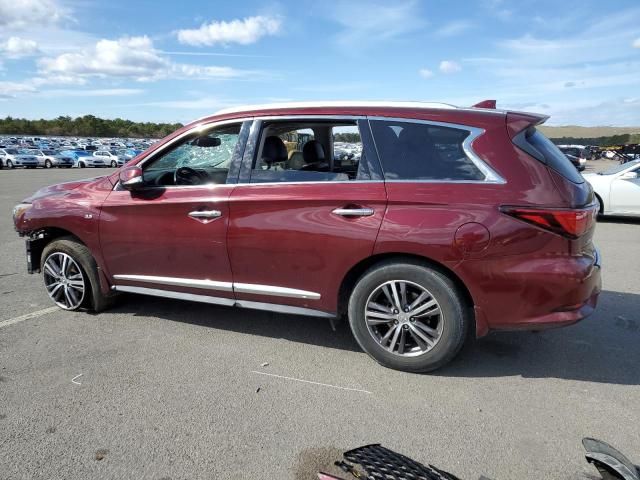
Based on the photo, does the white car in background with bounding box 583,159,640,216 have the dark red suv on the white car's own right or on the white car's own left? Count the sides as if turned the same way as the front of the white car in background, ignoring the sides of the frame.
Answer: on the white car's own left

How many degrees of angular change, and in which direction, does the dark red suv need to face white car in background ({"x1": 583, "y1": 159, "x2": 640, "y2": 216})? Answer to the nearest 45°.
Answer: approximately 90° to its right

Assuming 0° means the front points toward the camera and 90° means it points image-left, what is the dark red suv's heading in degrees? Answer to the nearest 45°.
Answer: approximately 135°

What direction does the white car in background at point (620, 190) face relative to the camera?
to the viewer's left
